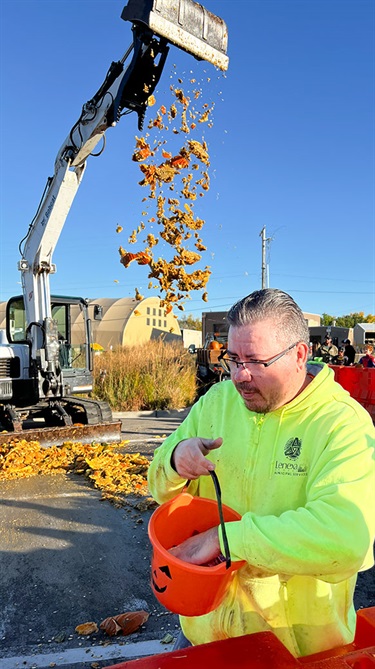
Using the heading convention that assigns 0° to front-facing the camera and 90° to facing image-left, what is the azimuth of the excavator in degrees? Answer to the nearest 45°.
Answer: approximately 315°

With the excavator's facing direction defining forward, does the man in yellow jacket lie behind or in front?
in front

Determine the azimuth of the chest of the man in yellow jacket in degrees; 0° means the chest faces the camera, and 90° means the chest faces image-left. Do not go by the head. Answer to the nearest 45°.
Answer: approximately 45°

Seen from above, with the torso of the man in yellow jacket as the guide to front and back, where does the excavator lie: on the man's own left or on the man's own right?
on the man's own right

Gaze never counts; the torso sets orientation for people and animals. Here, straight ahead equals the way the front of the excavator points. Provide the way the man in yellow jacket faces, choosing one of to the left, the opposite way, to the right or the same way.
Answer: to the right
